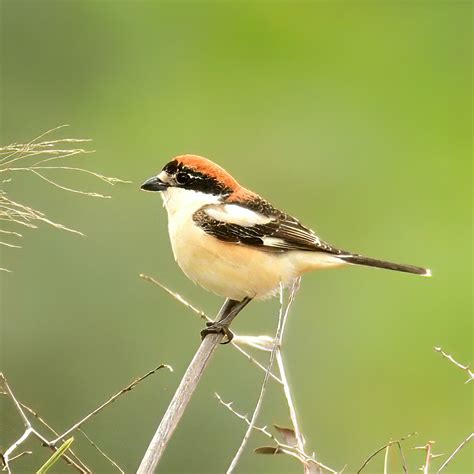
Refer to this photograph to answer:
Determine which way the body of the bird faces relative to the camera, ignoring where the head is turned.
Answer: to the viewer's left
